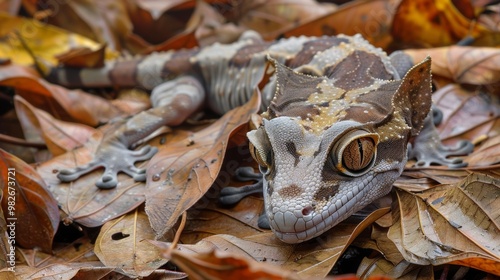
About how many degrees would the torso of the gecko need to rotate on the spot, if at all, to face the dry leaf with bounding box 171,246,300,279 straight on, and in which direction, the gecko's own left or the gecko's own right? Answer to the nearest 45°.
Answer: approximately 45° to the gecko's own right

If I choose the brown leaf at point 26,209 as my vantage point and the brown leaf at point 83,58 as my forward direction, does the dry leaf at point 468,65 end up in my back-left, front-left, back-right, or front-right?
front-right

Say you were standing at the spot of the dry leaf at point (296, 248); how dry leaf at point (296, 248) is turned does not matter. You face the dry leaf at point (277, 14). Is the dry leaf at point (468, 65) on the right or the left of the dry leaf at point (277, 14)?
right

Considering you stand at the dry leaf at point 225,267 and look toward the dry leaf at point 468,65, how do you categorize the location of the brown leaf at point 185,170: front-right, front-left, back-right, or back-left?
front-left

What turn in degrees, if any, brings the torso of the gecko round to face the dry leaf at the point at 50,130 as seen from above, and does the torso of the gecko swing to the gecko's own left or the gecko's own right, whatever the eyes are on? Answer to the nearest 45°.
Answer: approximately 135° to the gecko's own right

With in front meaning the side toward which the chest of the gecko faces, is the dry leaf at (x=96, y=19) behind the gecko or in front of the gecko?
behind

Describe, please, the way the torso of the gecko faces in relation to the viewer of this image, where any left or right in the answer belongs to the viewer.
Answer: facing the viewer and to the right of the viewer

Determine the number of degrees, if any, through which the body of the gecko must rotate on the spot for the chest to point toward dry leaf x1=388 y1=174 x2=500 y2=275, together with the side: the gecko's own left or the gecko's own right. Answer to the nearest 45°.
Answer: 0° — it already faces it

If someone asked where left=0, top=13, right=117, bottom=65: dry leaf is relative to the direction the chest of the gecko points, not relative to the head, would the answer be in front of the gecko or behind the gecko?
behind

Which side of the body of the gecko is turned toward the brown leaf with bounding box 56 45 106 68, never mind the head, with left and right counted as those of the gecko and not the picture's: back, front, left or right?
back

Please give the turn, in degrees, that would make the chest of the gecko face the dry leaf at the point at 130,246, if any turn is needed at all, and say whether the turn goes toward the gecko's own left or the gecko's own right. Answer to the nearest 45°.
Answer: approximately 90° to the gecko's own right

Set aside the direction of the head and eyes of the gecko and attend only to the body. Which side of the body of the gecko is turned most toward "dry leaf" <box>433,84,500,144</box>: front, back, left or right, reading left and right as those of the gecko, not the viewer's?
left

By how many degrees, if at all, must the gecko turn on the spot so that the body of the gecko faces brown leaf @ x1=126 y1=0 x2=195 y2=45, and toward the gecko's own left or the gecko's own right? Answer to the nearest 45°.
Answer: approximately 180°
